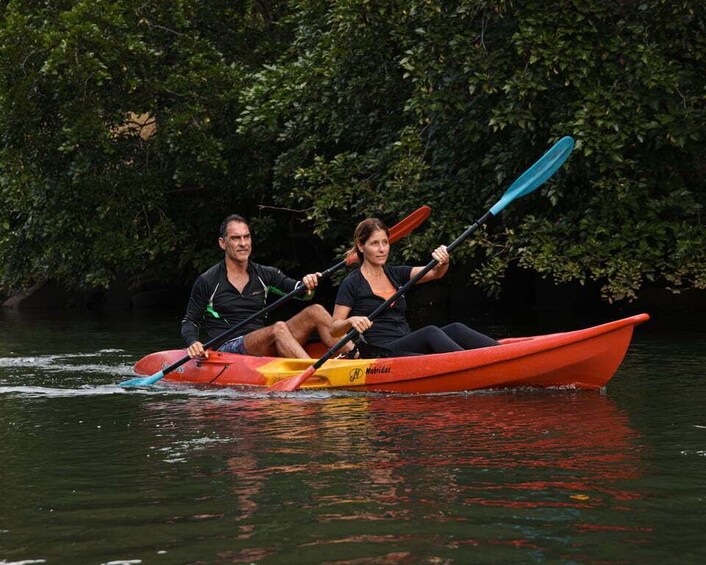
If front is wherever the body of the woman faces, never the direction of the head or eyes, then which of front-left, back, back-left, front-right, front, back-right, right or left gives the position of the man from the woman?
back

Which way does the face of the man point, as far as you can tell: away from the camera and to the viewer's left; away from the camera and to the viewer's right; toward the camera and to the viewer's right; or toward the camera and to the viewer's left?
toward the camera and to the viewer's right

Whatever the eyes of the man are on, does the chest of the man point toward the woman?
yes

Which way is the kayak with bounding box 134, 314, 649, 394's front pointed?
to the viewer's right
